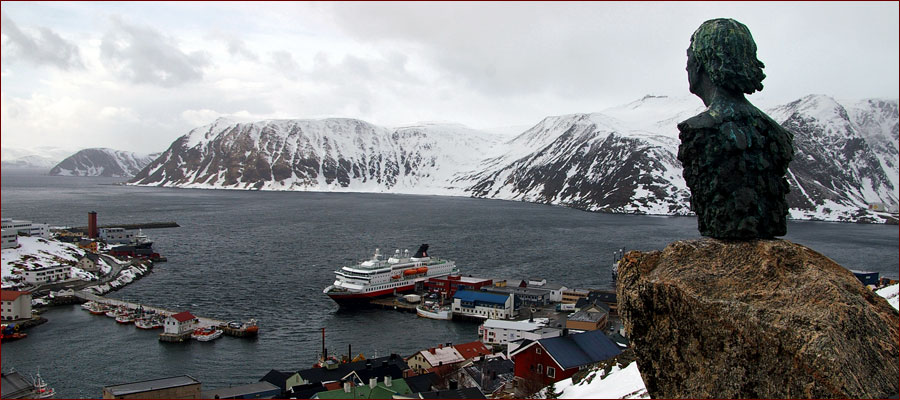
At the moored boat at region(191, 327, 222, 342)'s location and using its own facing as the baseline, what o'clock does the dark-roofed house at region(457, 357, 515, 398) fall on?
The dark-roofed house is roughly at 2 o'clock from the moored boat.

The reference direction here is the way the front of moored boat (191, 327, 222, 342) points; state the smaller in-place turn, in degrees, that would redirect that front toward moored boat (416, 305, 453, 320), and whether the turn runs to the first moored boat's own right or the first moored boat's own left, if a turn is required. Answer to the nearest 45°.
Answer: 0° — it already faces it

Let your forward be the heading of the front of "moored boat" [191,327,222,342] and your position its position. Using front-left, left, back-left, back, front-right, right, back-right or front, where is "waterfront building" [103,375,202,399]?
right

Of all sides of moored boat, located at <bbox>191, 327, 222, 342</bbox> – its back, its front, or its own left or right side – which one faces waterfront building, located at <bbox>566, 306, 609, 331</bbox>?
front

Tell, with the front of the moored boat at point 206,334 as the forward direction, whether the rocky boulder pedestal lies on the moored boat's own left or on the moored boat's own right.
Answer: on the moored boat's own right

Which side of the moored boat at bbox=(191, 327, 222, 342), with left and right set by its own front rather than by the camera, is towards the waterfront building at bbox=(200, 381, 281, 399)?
right

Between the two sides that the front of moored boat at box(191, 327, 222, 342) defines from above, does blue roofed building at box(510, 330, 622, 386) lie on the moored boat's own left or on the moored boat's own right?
on the moored boat's own right

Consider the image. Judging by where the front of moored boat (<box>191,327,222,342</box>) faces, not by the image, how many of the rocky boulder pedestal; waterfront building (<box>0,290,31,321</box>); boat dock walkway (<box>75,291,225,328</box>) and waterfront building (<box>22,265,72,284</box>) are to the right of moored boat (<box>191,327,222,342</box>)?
1
